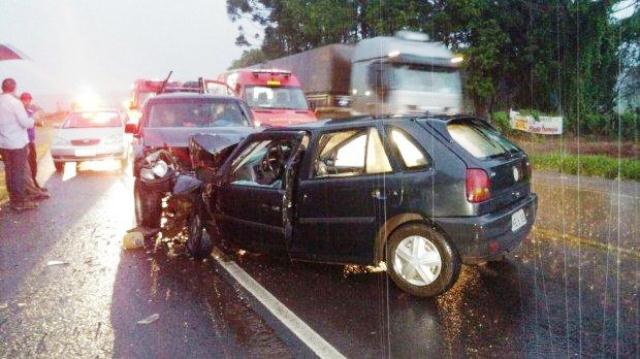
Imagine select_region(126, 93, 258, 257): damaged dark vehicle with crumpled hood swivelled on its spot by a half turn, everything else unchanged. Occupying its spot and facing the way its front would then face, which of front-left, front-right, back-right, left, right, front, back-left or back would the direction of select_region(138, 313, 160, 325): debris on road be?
back

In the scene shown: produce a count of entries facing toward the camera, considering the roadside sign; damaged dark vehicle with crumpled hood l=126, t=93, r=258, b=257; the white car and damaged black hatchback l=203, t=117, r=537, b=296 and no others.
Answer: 3

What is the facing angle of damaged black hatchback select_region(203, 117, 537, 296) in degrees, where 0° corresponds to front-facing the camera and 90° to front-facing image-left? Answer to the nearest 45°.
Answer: approximately 135°

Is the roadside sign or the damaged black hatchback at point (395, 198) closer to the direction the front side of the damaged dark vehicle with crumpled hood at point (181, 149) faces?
the damaged black hatchback

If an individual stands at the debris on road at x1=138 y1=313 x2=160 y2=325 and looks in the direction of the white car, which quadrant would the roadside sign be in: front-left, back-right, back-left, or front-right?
front-right

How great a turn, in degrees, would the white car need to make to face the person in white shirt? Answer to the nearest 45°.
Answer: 0° — it already faces them

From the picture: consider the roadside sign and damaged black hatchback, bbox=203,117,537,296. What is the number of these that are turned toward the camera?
1

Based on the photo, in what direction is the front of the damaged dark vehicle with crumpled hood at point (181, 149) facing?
toward the camera

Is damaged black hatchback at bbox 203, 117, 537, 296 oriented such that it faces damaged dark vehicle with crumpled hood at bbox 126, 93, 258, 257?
yes

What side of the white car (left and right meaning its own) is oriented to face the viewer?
front

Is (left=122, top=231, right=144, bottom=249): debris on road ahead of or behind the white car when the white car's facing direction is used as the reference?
ahead

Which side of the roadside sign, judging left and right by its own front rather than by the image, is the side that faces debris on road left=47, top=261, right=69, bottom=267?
front

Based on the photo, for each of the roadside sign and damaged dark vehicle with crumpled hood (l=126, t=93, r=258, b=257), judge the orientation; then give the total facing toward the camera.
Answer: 2

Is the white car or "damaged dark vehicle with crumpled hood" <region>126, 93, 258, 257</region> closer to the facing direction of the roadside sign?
the damaged dark vehicle with crumpled hood
